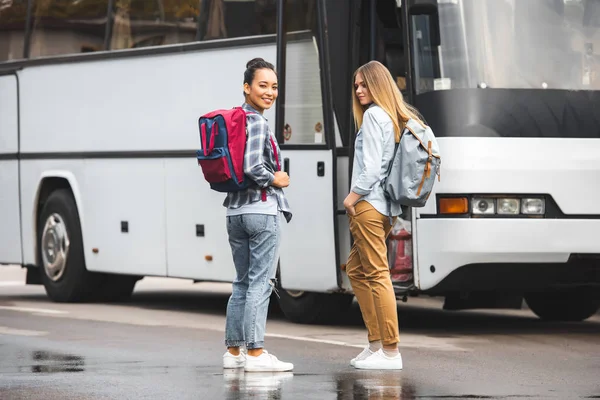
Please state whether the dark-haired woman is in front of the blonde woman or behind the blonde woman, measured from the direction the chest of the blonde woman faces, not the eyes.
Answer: in front

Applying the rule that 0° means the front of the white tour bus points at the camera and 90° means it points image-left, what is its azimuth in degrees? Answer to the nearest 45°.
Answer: approximately 315°

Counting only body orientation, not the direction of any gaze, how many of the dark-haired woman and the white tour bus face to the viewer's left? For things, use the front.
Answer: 0

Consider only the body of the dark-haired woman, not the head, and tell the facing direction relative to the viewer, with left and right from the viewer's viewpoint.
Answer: facing to the right of the viewer

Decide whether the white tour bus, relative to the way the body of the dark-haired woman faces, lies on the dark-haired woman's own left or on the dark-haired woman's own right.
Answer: on the dark-haired woman's own left

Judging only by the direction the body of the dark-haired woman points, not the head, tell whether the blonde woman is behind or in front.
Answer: in front

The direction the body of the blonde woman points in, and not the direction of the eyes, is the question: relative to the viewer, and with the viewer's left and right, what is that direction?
facing to the left of the viewer
